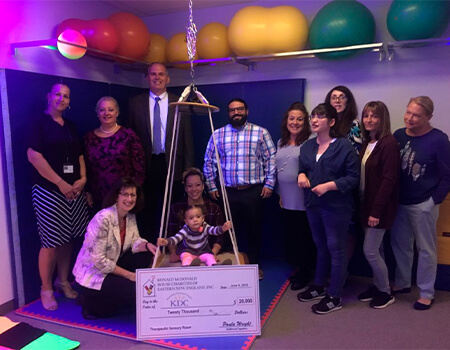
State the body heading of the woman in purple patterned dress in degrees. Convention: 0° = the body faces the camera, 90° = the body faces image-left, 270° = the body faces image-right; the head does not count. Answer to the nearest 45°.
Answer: approximately 0°

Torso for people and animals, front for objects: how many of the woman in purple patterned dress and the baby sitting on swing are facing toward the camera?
2

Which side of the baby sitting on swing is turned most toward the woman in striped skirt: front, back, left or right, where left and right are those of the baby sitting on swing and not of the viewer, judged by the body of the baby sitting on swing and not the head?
right
